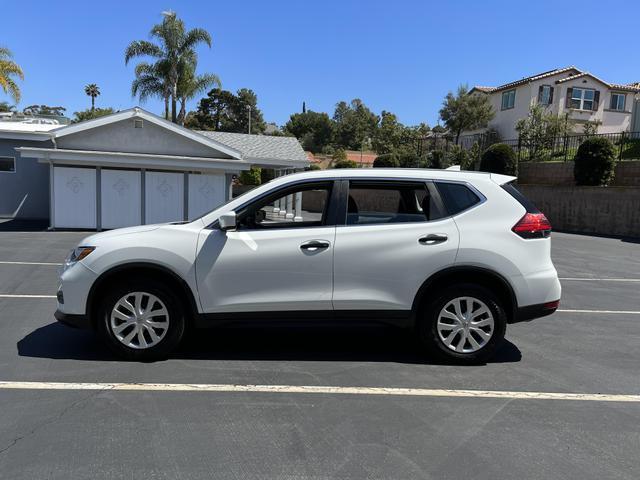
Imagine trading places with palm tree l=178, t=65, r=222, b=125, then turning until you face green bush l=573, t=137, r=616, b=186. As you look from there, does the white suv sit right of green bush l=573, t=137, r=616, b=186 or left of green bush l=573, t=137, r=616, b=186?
right

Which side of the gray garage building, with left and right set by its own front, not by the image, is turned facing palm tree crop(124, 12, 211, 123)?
back

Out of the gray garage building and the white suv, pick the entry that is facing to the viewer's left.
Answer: the white suv

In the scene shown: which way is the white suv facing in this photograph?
to the viewer's left

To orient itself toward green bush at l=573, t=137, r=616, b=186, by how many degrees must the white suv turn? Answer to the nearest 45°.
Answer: approximately 135° to its right

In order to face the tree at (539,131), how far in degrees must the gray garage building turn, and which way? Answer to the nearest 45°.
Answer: approximately 90° to its left

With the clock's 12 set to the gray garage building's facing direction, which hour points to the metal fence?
The metal fence is roughly at 9 o'clock from the gray garage building.

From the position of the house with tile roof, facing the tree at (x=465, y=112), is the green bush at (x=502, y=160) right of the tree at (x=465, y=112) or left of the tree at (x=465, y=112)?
left

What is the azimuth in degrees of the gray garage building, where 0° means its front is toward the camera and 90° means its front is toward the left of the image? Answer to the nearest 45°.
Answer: approximately 0°

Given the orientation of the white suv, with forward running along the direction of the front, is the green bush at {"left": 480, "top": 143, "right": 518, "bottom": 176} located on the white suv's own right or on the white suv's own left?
on the white suv's own right

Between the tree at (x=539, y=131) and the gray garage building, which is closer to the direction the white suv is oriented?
the gray garage building

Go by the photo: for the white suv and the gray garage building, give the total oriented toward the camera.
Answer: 1

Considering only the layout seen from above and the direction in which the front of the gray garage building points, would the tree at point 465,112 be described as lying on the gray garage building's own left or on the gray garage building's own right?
on the gray garage building's own left
